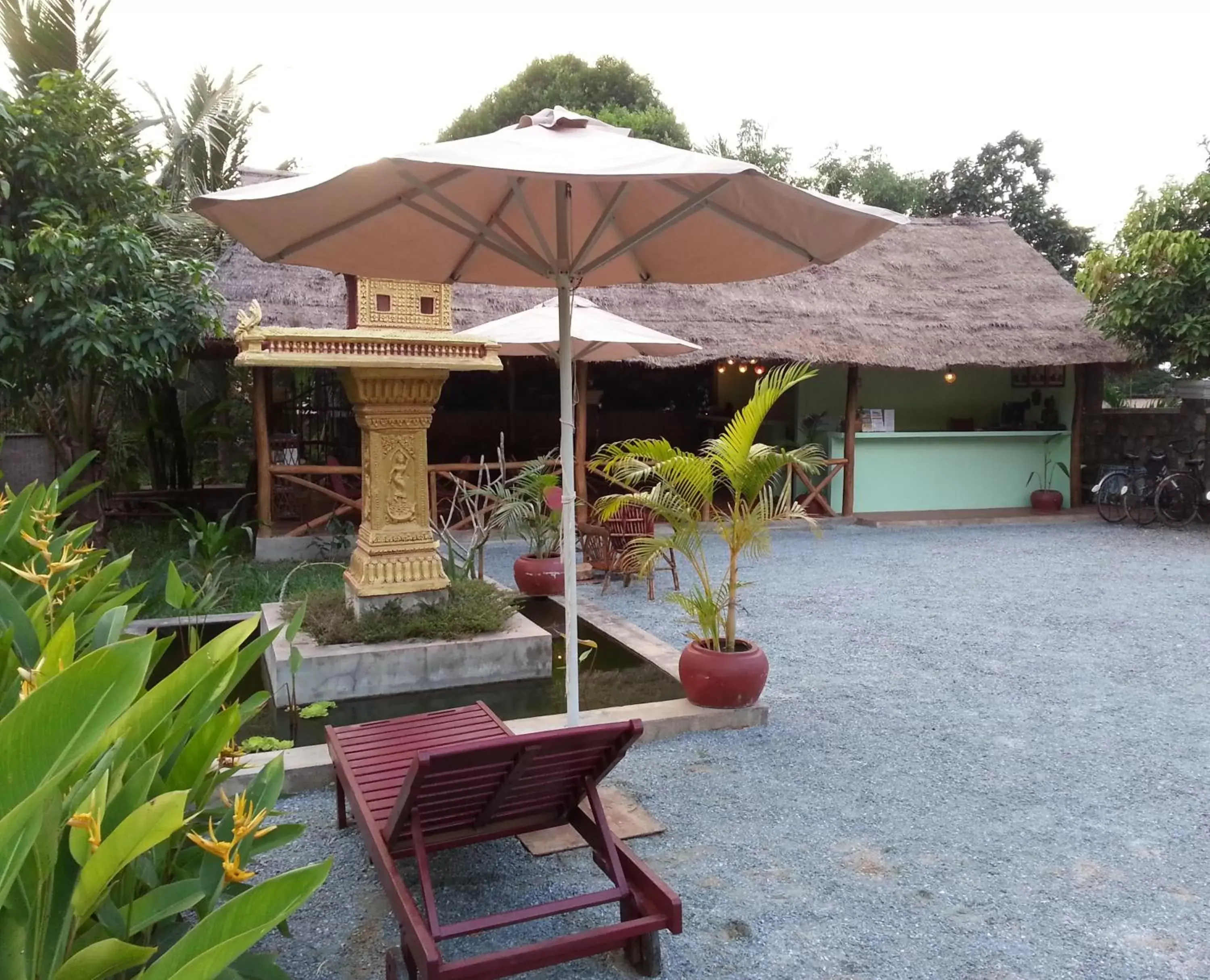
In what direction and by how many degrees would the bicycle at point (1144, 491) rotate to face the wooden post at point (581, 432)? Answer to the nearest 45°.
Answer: approximately 180°

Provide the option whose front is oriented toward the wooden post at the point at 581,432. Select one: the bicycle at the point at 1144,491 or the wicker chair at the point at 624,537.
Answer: the bicycle

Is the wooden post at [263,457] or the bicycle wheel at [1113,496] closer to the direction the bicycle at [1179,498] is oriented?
the wooden post

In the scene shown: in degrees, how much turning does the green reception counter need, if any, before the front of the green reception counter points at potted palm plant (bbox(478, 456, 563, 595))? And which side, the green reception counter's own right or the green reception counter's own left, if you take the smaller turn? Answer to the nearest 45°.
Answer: approximately 45° to the green reception counter's own right

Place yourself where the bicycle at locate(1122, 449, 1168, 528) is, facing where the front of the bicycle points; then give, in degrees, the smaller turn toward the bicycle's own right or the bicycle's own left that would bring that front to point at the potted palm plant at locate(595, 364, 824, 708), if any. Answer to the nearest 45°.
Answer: approximately 45° to the bicycle's own left

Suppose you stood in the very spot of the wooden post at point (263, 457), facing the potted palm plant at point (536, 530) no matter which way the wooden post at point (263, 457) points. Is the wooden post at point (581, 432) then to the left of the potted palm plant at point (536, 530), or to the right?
left

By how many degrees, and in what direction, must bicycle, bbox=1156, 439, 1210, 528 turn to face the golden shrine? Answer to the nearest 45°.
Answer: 0° — it already faces it

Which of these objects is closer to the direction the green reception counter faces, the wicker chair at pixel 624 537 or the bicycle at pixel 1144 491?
the wicker chair

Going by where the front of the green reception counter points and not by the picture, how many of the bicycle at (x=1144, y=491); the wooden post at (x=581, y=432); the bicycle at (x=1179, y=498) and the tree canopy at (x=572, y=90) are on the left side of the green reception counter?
2

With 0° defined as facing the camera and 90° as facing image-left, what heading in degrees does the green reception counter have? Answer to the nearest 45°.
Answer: approximately 0°
